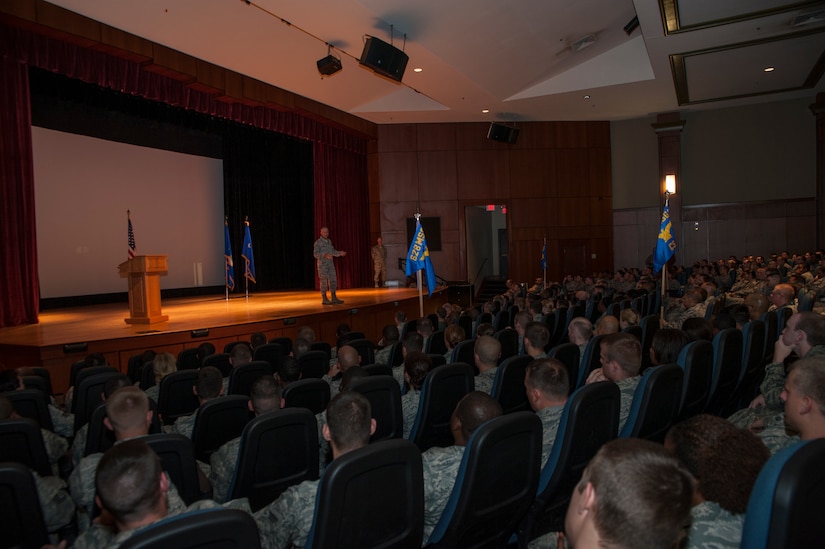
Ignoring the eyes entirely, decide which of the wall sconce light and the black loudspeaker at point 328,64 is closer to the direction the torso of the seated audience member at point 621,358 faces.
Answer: the black loudspeaker

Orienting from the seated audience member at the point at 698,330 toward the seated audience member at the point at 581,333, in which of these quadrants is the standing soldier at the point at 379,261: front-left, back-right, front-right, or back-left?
front-right

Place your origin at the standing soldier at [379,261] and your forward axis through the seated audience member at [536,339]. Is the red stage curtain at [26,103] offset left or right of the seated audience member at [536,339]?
right

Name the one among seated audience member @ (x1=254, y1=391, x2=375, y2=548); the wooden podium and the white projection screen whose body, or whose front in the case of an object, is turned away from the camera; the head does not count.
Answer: the seated audience member

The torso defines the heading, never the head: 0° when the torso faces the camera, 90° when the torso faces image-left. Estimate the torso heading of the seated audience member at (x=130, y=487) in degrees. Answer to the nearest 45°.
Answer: approximately 135°

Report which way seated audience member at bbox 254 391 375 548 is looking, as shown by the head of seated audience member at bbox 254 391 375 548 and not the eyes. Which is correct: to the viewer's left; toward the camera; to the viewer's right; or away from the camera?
away from the camera

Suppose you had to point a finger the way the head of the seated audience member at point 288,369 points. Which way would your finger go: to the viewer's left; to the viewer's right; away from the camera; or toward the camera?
away from the camera

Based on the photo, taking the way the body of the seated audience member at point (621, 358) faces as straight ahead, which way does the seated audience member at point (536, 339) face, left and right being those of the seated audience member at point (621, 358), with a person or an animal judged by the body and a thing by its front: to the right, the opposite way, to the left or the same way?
the same way

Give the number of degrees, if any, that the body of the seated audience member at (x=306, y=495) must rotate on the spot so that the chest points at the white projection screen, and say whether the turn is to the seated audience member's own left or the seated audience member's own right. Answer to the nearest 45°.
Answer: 0° — they already face it

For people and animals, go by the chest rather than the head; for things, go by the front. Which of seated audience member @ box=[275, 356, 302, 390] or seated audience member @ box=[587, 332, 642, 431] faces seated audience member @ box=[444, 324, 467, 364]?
seated audience member @ box=[587, 332, 642, 431]

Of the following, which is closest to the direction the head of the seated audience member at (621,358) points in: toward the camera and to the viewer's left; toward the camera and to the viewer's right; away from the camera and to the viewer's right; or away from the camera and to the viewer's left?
away from the camera and to the viewer's left

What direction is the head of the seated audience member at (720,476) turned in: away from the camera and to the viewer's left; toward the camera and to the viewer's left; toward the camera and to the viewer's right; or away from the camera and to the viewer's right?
away from the camera and to the viewer's left

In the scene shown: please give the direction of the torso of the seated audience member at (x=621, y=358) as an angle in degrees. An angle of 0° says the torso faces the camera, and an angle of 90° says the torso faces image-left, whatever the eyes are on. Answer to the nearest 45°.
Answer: approximately 135°

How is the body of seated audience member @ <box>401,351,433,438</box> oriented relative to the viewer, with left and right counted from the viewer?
facing away from the viewer and to the left of the viewer

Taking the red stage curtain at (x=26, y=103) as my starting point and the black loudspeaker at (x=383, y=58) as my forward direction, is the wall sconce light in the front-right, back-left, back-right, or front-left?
front-left

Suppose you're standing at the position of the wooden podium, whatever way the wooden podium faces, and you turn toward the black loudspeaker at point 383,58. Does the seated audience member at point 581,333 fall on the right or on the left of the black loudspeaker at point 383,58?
right

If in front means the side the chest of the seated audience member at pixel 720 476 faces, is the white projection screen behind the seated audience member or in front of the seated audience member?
in front

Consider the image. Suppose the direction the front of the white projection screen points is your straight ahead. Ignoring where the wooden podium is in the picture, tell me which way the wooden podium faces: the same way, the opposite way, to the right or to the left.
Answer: the same way

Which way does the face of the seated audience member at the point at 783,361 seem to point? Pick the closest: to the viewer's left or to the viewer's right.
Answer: to the viewer's left
